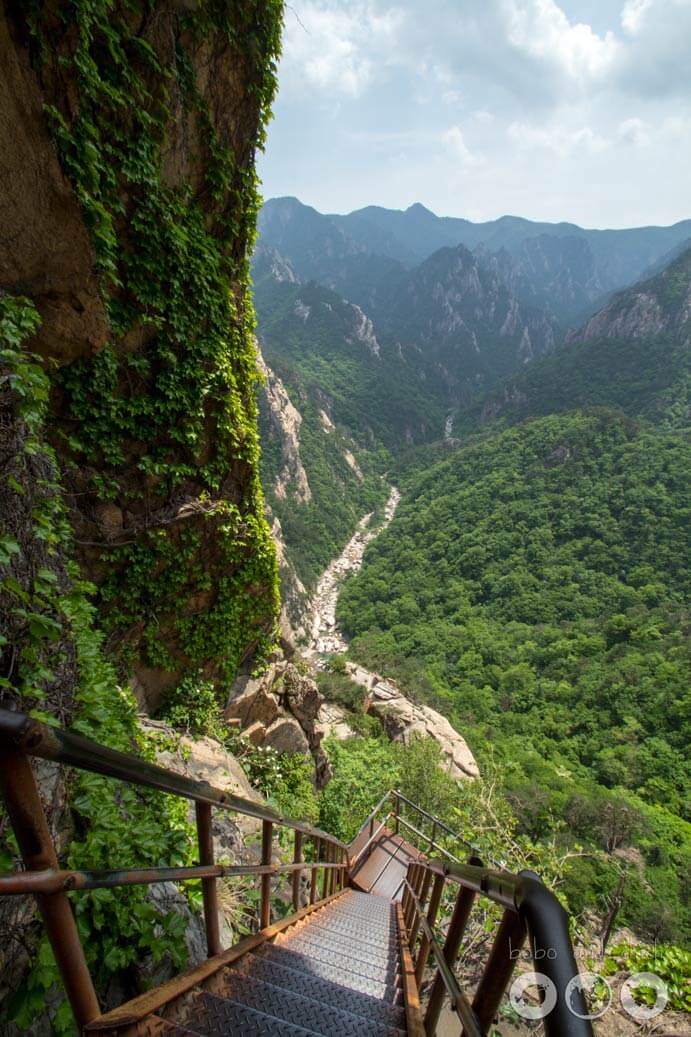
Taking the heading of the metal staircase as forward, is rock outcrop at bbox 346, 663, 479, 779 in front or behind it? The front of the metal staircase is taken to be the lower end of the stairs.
in front

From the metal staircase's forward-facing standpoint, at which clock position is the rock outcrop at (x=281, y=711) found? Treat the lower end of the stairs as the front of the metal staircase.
The rock outcrop is roughly at 12 o'clock from the metal staircase.

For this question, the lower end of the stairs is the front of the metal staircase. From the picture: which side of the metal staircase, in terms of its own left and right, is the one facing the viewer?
back
